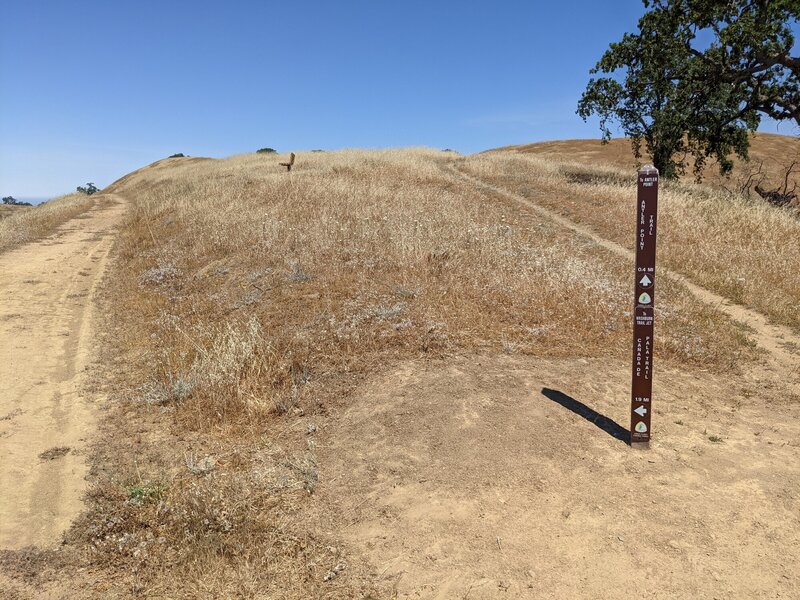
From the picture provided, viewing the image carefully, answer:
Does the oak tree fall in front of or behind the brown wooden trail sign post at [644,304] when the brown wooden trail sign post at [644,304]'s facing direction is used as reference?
behind

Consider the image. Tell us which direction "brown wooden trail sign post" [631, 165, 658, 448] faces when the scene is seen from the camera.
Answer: facing the viewer

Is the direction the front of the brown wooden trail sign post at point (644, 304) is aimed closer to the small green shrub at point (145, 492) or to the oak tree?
the small green shrub

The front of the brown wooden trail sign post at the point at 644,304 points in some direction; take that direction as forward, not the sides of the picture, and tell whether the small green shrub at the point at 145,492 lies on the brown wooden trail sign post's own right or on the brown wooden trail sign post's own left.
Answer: on the brown wooden trail sign post's own right

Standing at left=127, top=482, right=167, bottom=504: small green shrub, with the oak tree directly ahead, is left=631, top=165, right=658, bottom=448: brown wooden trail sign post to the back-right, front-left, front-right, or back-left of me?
front-right
